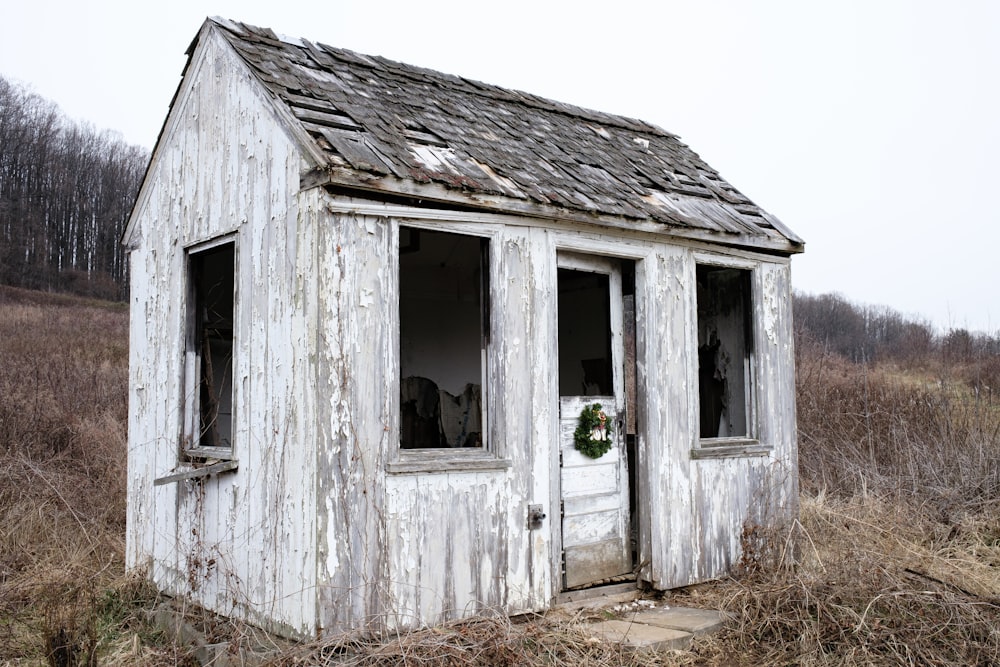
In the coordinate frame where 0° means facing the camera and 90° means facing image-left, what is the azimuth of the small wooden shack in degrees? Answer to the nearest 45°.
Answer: approximately 315°
